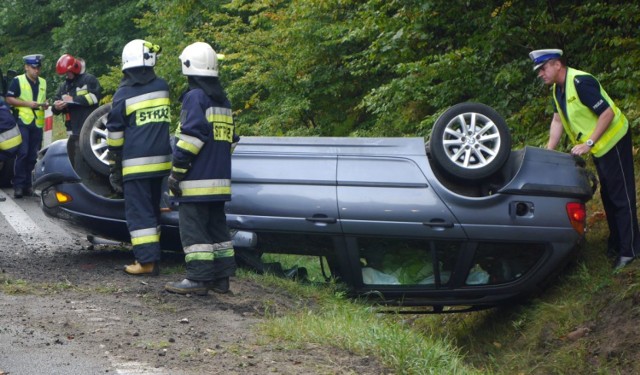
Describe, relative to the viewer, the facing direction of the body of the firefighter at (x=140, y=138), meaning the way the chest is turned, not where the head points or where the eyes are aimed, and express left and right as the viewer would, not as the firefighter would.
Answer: facing away from the viewer and to the left of the viewer

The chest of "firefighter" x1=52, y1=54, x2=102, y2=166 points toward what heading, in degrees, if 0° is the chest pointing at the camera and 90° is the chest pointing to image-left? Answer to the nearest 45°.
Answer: approximately 45°

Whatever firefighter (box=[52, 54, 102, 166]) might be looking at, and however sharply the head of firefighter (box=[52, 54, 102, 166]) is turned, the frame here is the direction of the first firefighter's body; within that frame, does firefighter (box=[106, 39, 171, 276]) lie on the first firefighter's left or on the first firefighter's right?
on the first firefighter's left

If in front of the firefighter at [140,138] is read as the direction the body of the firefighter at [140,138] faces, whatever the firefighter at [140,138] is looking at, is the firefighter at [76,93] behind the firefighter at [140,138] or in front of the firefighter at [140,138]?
in front

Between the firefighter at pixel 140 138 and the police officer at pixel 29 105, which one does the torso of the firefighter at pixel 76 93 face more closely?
the police officer

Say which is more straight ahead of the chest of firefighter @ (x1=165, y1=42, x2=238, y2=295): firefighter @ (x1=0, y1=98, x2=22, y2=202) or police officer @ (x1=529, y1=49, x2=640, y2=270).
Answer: the firefighter

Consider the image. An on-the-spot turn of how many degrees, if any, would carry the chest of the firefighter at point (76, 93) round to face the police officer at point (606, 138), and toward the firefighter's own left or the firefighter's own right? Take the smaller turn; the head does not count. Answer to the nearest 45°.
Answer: approximately 90° to the firefighter's own left

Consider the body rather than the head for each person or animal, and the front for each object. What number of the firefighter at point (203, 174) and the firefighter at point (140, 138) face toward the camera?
0

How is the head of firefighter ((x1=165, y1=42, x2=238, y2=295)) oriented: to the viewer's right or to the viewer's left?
to the viewer's right

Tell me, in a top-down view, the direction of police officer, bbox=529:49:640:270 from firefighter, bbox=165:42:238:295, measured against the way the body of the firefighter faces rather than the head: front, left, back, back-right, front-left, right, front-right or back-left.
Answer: back-right
